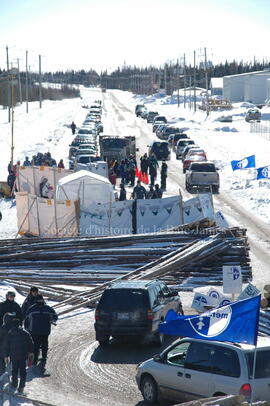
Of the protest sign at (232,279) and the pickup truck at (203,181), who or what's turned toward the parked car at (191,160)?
the pickup truck

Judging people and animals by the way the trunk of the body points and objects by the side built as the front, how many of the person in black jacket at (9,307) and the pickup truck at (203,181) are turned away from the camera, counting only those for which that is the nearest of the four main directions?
1

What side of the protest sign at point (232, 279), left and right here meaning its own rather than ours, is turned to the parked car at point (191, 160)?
back

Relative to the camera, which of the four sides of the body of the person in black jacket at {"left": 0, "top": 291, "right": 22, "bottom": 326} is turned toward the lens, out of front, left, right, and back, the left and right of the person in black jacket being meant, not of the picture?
front

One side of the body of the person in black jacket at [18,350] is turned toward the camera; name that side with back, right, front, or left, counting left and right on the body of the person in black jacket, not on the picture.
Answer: back

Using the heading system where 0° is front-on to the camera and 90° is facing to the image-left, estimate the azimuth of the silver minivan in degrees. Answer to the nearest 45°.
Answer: approximately 135°

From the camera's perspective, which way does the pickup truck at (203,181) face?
away from the camera

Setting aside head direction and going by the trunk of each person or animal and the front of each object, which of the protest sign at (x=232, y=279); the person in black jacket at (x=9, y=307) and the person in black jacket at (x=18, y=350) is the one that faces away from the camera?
the person in black jacket at (x=18, y=350)

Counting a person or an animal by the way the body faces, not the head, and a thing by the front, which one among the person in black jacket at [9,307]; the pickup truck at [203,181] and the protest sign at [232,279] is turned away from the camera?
the pickup truck

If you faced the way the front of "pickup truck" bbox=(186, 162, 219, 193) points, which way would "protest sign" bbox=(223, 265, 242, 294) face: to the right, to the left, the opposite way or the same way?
the opposite way
